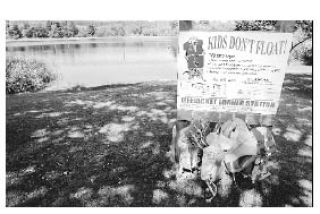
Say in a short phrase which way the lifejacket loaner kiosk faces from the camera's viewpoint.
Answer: facing the viewer

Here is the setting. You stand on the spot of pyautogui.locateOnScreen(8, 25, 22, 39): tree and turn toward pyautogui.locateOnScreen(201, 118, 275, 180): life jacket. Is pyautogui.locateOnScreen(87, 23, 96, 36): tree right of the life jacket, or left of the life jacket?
left

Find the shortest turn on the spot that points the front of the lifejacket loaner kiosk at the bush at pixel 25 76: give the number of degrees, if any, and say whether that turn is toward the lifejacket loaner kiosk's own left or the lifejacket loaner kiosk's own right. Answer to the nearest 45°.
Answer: approximately 135° to the lifejacket loaner kiosk's own right

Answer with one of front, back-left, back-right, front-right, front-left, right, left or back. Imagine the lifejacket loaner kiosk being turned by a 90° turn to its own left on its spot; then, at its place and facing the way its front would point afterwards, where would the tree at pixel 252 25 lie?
left

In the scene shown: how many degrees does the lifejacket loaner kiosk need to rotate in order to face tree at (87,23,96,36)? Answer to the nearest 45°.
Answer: approximately 135° to its right

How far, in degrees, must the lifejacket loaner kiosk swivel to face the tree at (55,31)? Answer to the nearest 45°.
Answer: approximately 135° to its right
